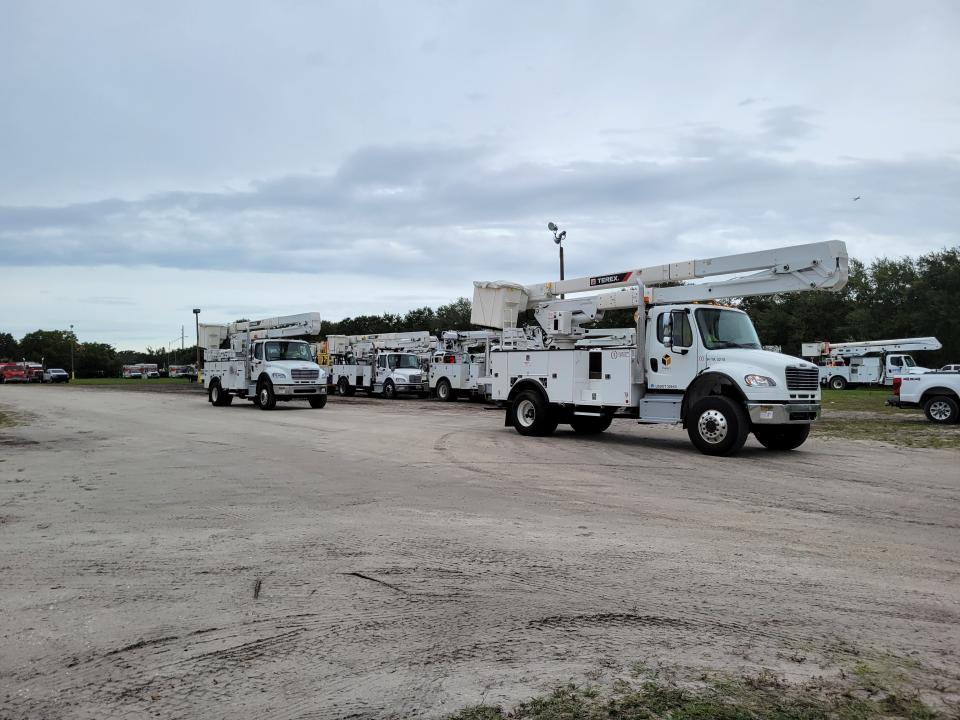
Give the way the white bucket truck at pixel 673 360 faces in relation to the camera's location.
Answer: facing the viewer and to the right of the viewer

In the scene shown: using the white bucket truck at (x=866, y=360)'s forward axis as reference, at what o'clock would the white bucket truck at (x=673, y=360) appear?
the white bucket truck at (x=673, y=360) is roughly at 3 o'clock from the white bucket truck at (x=866, y=360).

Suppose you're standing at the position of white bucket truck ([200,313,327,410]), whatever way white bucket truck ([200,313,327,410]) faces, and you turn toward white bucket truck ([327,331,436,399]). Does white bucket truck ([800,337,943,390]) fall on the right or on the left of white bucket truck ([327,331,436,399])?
right

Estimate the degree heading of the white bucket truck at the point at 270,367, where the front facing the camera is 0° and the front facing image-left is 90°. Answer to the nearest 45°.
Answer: approximately 315°

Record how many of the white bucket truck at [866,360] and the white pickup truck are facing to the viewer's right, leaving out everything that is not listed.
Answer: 2

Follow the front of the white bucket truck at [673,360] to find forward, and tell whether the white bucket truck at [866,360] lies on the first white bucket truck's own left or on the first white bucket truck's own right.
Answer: on the first white bucket truck's own left

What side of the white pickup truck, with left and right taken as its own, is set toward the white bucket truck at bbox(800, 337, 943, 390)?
left

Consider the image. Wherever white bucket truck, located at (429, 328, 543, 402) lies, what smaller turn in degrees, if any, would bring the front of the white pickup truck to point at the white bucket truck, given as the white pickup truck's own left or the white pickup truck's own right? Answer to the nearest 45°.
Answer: approximately 180°

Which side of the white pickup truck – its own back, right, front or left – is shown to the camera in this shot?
right

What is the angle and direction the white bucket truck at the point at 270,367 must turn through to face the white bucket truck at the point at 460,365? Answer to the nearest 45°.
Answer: approximately 90° to its left

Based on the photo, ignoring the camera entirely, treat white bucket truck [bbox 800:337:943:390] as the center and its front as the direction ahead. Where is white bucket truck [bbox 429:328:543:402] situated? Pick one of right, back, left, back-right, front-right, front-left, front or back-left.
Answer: back-right

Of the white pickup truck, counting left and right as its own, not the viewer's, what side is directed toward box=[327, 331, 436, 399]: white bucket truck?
back

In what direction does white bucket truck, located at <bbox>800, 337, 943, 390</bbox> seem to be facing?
to the viewer's right
